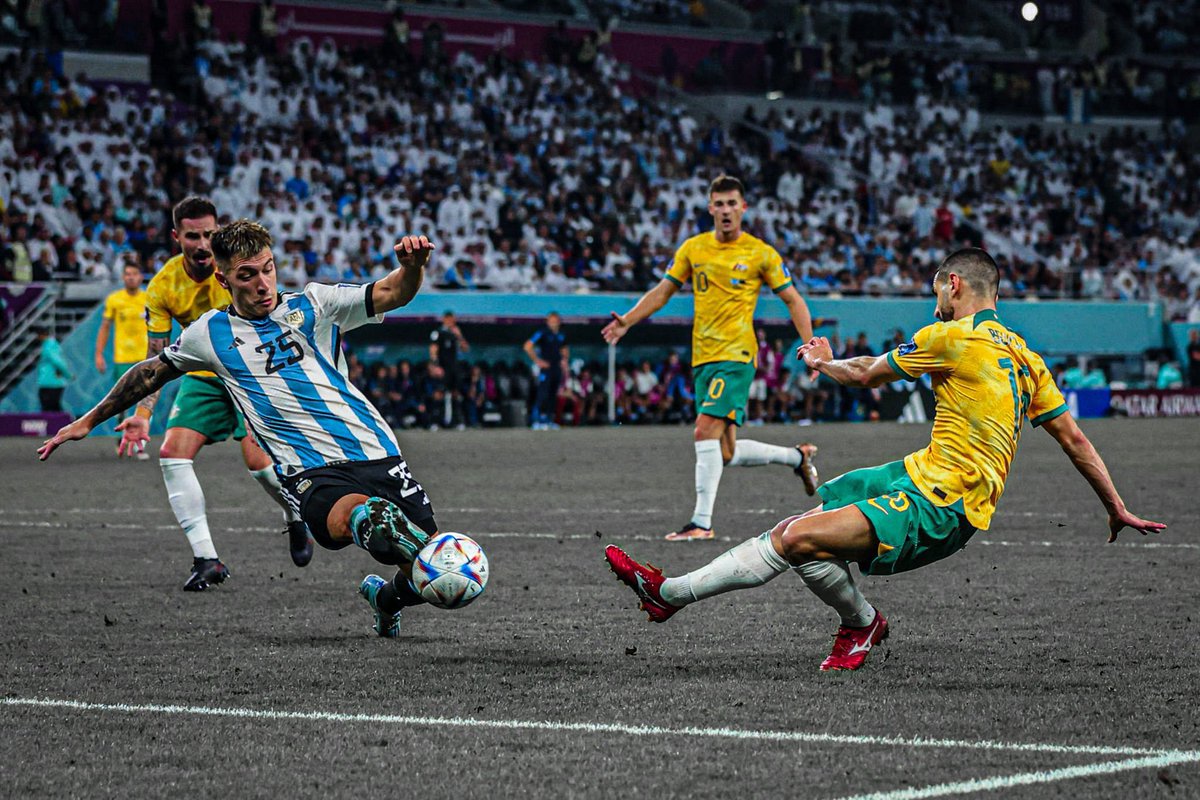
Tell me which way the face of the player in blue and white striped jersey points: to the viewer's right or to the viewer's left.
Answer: to the viewer's right

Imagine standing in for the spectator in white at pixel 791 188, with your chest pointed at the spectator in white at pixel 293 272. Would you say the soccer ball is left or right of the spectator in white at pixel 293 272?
left

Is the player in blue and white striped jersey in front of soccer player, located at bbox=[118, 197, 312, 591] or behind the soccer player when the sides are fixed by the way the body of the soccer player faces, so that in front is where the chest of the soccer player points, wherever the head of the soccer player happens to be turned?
in front

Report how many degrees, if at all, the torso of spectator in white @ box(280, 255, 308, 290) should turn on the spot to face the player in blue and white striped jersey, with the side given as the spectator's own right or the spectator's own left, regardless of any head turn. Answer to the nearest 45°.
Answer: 0° — they already face them

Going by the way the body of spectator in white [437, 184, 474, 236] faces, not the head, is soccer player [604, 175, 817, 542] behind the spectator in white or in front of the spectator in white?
in front

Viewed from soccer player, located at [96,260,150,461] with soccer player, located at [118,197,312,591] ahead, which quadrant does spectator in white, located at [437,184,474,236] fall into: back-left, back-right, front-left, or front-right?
back-left

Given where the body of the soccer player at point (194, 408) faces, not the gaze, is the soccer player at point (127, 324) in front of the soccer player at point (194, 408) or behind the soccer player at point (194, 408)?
behind

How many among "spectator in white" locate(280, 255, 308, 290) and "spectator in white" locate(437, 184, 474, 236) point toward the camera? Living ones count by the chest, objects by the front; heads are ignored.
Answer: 2

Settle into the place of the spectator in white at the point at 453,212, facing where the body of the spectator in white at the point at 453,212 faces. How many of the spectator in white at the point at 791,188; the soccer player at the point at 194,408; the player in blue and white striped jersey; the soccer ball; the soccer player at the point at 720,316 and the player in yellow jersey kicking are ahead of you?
5

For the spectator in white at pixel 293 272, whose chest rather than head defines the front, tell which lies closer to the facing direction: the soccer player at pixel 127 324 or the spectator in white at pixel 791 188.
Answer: the soccer player

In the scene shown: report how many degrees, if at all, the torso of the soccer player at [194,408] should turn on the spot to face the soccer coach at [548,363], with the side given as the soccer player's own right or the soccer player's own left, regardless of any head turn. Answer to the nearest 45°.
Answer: approximately 135° to the soccer player's own left

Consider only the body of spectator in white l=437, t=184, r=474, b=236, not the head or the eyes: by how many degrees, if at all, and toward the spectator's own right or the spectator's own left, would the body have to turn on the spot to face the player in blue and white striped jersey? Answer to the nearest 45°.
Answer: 0° — they already face them

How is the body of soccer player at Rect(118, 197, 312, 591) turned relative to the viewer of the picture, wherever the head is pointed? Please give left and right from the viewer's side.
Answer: facing the viewer and to the right of the viewer
